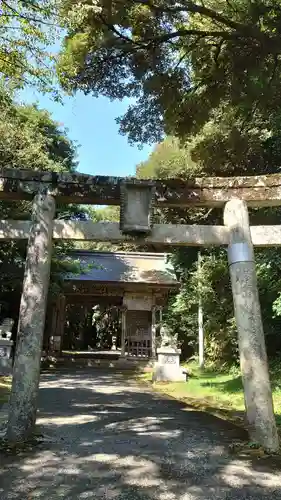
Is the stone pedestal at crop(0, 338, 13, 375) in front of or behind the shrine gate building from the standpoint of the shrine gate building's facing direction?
in front

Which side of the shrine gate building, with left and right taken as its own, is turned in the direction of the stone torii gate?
front

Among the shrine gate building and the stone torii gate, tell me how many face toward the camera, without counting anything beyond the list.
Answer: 2

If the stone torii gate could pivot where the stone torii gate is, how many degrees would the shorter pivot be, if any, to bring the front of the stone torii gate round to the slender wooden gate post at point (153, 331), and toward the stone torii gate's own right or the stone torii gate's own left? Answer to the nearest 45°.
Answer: approximately 180°

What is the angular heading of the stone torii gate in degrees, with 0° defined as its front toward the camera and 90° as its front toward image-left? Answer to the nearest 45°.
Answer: approximately 0°

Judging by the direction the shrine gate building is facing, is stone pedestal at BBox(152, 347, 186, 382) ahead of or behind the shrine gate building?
ahead

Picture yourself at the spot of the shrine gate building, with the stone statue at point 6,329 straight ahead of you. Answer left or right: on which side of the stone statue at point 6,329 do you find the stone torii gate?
left

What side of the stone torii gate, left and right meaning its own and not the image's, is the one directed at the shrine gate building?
back

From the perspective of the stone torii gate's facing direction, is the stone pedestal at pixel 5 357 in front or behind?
behind
